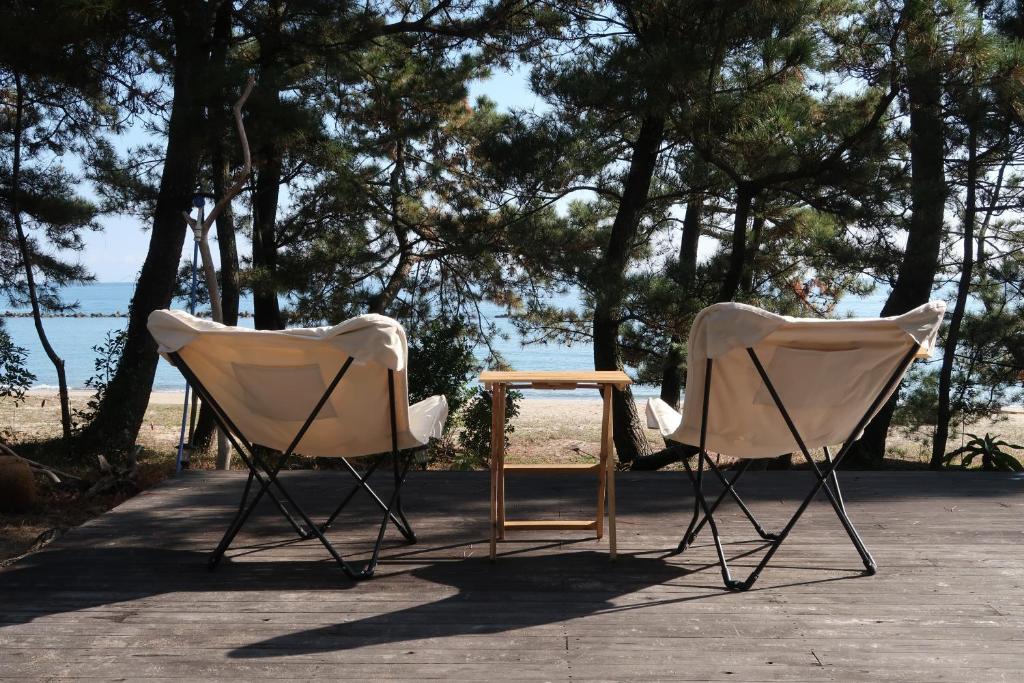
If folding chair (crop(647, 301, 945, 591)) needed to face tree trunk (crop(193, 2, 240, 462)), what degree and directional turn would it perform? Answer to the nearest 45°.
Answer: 0° — it already faces it

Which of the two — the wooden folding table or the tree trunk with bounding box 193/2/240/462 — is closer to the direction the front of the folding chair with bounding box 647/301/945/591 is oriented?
the tree trunk

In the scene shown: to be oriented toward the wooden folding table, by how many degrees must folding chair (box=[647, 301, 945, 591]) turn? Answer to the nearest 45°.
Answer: approximately 45° to its left

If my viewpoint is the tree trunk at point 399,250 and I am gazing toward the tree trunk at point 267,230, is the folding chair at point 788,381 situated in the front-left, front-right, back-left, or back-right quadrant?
back-left

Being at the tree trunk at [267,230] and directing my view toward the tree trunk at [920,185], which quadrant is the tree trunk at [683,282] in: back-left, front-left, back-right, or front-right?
front-left

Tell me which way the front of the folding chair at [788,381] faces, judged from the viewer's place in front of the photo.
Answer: facing away from the viewer and to the left of the viewer

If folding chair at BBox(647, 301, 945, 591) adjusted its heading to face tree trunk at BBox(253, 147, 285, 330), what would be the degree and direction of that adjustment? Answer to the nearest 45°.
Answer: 0° — it already faces it

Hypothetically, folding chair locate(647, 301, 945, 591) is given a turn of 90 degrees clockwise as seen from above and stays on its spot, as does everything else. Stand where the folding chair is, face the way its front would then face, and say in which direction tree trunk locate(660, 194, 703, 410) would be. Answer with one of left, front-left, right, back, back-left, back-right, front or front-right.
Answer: front-left

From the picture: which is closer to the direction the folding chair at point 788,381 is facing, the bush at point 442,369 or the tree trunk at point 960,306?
the bush

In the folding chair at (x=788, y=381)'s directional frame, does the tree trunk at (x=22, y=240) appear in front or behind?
in front

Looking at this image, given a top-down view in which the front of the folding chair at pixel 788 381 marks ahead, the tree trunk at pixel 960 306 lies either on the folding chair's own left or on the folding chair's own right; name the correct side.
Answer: on the folding chair's own right

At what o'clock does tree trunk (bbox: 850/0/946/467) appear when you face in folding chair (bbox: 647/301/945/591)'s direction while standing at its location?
The tree trunk is roughly at 2 o'clock from the folding chair.
